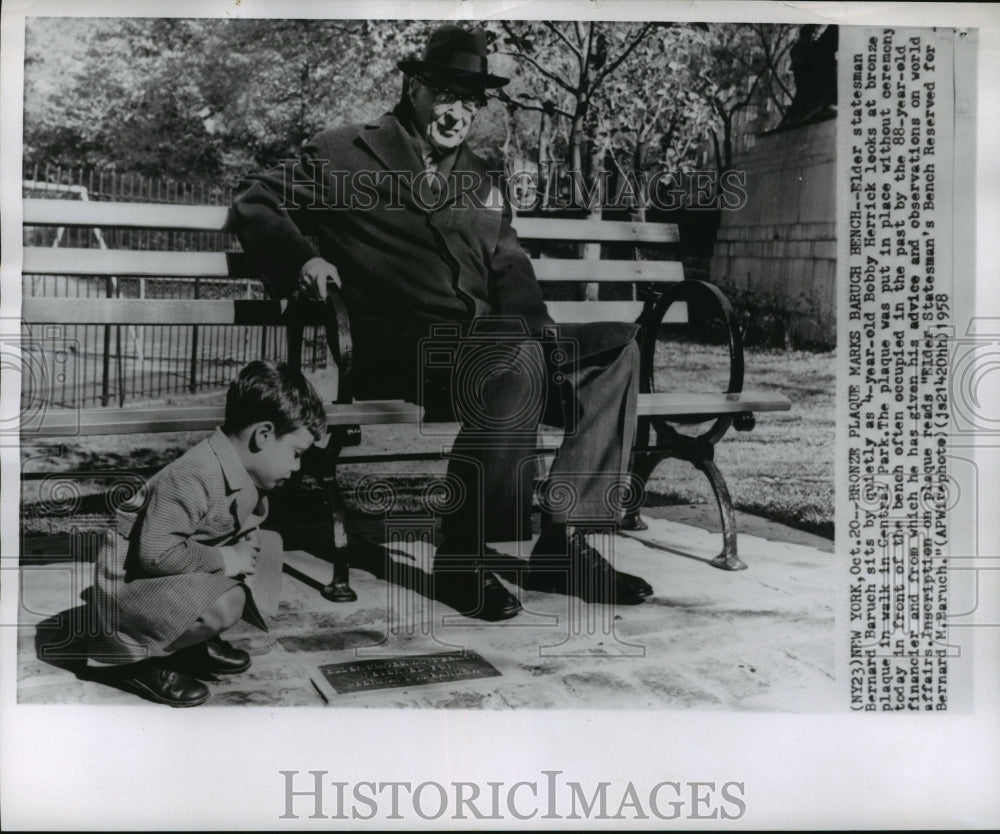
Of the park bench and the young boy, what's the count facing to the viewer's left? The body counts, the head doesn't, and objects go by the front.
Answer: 0

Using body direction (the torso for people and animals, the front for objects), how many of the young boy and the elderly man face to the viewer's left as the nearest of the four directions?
0

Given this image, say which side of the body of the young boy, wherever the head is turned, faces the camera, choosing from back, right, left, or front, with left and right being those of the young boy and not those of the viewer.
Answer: right

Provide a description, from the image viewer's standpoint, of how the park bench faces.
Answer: facing the viewer and to the right of the viewer

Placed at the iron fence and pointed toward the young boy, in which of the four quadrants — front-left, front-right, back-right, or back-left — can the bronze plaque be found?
front-left
